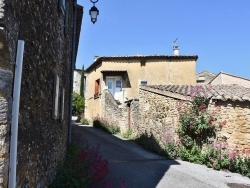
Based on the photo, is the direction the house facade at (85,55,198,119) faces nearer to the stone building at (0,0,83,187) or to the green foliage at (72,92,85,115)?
the stone building

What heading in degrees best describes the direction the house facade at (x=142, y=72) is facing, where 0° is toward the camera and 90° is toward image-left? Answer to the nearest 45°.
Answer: approximately 0°

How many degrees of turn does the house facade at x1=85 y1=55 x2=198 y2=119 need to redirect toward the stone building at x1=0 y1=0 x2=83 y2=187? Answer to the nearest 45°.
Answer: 0° — it already faces it

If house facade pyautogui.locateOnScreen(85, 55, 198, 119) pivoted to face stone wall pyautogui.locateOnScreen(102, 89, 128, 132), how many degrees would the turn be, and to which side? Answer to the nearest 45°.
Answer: approximately 45° to its right
